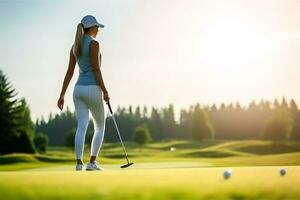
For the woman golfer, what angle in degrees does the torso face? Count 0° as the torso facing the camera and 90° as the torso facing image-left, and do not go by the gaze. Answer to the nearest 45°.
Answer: approximately 225°

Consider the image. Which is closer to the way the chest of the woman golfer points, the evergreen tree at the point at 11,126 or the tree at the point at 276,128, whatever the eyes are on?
the tree

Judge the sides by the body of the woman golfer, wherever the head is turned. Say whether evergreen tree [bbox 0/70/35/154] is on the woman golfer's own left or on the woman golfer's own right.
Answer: on the woman golfer's own left

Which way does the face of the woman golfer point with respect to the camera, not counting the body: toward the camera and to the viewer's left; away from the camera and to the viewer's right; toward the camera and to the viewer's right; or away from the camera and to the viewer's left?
away from the camera and to the viewer's right
